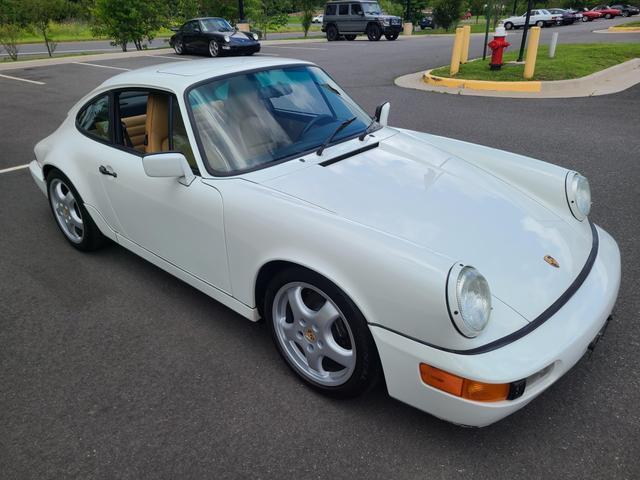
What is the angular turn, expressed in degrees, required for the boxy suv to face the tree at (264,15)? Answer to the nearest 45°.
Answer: approximately 180°

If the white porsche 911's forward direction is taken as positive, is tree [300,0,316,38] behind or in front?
behind

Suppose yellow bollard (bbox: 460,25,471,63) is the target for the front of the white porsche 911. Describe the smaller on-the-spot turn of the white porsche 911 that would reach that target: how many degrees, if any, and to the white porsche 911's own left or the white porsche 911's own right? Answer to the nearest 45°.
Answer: approximately 135° to the white porsche 911's own left

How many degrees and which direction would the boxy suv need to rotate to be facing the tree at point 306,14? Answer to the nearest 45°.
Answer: approximately 135° to its left

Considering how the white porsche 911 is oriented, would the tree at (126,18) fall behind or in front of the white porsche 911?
behind

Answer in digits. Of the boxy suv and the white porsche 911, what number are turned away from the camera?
0

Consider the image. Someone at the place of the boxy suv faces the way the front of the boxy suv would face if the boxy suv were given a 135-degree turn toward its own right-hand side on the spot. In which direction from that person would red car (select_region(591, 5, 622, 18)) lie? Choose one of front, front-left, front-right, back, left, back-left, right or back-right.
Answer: back-right

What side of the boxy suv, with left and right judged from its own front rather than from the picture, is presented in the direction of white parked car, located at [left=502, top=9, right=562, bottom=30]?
left

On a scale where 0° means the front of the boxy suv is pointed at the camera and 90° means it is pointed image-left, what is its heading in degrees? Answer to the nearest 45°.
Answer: approximately 315°

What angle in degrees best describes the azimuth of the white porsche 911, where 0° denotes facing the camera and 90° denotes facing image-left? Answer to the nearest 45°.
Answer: approximately 315°
